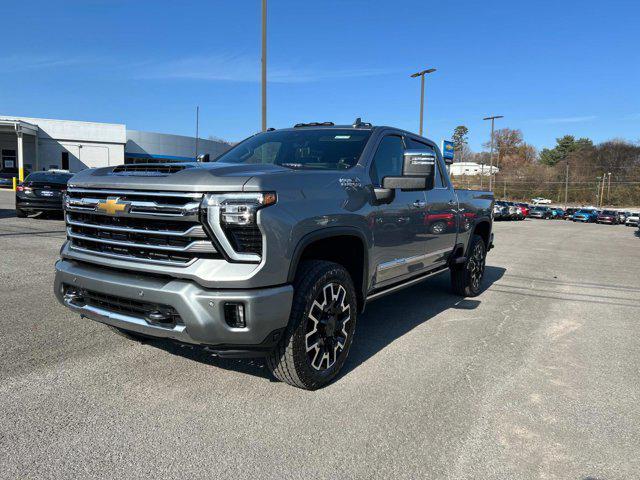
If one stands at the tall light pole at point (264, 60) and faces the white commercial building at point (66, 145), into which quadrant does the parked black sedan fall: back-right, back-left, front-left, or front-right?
front-left

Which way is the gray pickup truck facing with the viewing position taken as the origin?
facing the viewer and to the left of the viewer

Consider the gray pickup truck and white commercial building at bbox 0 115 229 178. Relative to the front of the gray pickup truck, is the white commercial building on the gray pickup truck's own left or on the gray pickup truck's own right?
on the gray pickup truck's own right

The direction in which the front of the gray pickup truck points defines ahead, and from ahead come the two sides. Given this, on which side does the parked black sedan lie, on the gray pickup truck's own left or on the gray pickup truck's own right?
on the gray pickup truck's own right

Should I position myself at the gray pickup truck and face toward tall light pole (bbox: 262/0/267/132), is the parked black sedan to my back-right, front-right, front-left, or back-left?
front-left

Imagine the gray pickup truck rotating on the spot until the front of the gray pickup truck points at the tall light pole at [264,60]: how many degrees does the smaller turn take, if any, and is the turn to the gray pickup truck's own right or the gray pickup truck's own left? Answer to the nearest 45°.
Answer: approximately 135° to the gray pickup truck's own right
